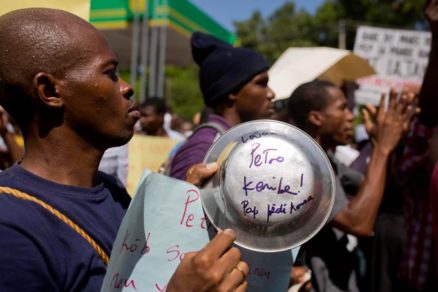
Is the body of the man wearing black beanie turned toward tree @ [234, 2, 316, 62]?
no

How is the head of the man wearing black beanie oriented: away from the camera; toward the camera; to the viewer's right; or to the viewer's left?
to the viewer's right

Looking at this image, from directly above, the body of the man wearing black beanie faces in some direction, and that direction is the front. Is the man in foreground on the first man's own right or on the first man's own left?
on the first man's own right

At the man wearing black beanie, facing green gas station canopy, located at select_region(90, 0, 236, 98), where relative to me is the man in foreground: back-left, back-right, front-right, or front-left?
back-left

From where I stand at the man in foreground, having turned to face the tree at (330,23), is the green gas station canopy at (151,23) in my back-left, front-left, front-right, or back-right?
front-left

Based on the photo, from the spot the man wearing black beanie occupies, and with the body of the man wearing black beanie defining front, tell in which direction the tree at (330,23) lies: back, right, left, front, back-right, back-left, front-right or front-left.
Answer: left

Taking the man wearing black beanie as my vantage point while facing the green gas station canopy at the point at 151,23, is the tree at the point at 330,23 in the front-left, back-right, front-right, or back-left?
front-right

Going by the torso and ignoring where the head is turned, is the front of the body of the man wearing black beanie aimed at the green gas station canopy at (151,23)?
no

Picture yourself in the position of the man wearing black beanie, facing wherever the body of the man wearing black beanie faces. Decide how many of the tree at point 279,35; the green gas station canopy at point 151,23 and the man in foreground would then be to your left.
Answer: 2

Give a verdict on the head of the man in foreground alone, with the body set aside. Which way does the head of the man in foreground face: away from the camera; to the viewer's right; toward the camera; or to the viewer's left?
to the viewer's right
